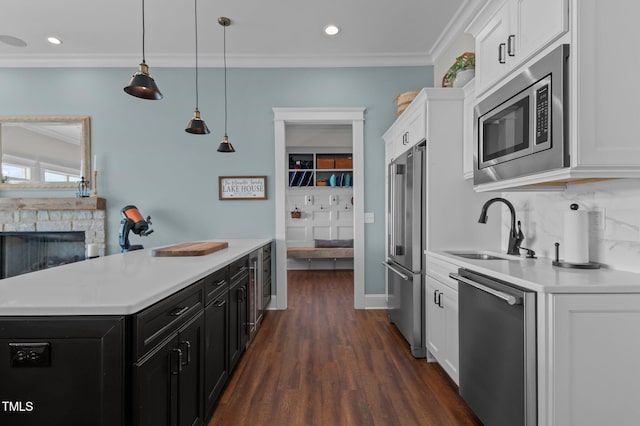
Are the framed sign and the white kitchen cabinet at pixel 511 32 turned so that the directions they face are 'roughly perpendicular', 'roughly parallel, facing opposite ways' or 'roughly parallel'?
roughly perpendicular

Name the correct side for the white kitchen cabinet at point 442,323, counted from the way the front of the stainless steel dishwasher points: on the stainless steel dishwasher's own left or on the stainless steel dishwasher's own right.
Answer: on the stainless steel dishwasher's own right

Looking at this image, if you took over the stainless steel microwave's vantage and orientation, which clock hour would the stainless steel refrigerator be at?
The stainless steel refrigerator is roughly at 3 o'clock from the stainless steel microwave.

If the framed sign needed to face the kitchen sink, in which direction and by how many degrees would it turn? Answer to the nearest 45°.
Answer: approximately 45° to its left

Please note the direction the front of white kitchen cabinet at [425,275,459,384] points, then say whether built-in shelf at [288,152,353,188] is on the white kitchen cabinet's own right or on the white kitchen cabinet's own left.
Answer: on the white kitchen cabinet's own right

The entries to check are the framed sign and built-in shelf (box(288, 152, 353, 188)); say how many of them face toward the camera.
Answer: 2
